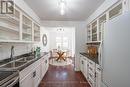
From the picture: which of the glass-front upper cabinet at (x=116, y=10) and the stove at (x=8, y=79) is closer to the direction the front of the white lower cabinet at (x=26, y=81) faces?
the glass-front upper cabinet

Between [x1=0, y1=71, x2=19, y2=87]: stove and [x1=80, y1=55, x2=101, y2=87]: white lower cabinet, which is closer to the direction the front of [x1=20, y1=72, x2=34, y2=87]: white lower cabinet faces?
the white lower cabinet

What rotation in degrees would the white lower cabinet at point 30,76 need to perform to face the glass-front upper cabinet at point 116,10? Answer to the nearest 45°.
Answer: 0° — it already faces it

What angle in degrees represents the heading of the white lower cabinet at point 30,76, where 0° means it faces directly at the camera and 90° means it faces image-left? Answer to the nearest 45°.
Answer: approximately 270°

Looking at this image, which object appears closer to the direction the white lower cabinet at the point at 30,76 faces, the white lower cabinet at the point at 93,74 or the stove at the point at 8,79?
the white lower cabinet

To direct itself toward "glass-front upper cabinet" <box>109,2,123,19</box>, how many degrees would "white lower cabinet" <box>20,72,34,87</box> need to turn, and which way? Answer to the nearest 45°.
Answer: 0° — it already faces it

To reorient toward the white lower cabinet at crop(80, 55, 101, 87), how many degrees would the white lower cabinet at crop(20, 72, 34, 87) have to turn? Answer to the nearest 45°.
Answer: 0° — it already faces it

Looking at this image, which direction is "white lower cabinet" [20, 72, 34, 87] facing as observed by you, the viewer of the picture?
facing to the right of the viewer

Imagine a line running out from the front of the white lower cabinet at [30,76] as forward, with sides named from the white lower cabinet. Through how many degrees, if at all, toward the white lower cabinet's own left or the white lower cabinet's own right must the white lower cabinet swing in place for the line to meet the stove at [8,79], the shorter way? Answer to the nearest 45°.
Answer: approximately 90° to the white lower cabinet's own right
